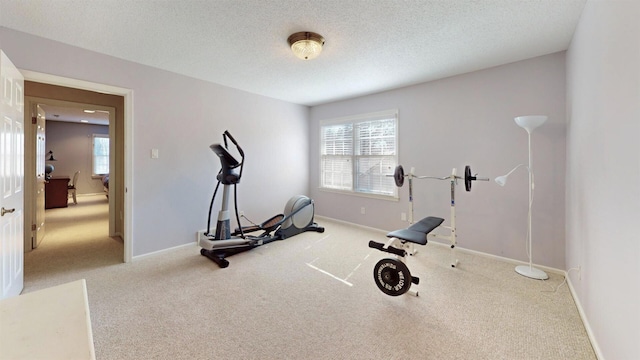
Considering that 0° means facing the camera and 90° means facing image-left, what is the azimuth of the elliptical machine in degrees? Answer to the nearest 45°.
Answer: approximately 45°

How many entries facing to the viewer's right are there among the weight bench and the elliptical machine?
0

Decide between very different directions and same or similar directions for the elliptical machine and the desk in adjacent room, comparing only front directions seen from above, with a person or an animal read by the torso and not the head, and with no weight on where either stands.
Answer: very different directions

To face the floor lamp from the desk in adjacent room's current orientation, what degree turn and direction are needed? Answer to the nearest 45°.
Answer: approximately 90° to its right
